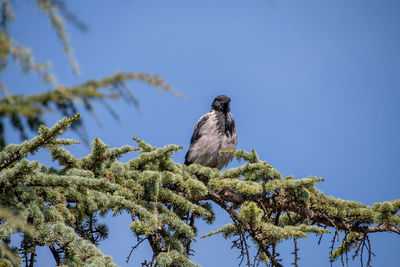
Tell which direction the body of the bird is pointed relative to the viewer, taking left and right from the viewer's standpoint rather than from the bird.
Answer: facing the viewer and to the right of the viewer
